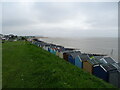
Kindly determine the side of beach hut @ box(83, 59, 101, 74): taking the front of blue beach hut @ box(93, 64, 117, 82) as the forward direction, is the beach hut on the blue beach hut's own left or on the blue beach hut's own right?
on the blue beach hut's own left

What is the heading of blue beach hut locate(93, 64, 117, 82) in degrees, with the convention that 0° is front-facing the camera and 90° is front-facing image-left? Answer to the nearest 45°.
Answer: approximately 225°
